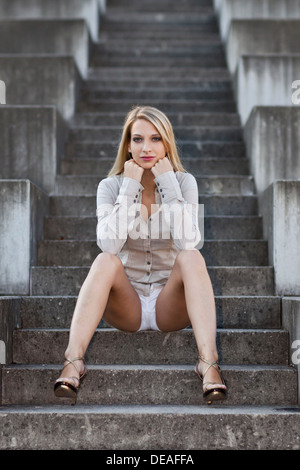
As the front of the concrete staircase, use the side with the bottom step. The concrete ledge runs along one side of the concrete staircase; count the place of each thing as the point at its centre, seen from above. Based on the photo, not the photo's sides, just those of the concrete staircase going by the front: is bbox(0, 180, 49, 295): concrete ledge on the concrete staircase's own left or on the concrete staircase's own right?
on the concrete staircase's own right

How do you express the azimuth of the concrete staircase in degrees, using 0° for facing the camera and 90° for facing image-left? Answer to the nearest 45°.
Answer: approximately 0°

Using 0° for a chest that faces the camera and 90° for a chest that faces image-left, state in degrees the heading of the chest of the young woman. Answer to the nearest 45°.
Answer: approximately 0°
